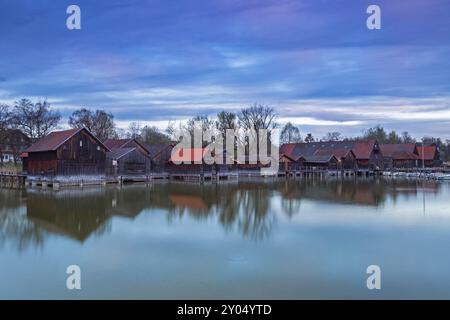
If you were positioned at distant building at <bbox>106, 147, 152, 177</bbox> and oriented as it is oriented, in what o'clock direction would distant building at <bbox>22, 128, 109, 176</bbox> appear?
distant building at <bbox>22, 128, 109, 176</bbox> is roughly at 3 o'clock from distant building at <bbox>106, 147, 152, 177</bbox>.

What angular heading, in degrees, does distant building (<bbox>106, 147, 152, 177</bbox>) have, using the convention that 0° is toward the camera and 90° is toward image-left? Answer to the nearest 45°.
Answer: approximately 315°

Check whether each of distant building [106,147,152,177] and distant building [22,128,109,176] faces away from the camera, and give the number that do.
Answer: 0

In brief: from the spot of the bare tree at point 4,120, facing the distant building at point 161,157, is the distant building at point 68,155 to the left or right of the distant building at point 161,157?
right

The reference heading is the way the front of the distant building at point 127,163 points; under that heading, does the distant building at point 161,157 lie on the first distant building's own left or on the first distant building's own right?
on the first distant building's own left

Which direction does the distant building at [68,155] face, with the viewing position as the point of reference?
facing the viewer and to the right of the viewer
